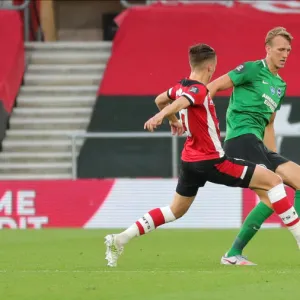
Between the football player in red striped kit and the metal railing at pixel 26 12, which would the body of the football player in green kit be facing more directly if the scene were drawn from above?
the football player in red striped kit

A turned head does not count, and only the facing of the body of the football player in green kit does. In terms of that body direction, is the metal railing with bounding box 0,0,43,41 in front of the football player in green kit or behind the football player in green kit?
behind
